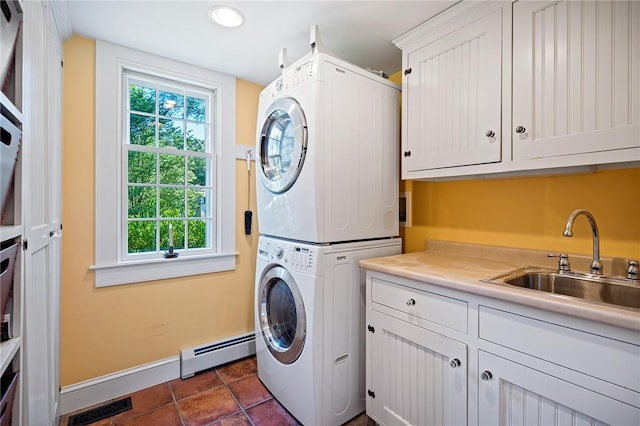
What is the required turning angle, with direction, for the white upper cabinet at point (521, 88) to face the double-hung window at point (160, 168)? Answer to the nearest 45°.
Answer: approximately 45° to its right

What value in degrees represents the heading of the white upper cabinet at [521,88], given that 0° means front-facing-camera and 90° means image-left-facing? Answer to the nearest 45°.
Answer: approximately 45°

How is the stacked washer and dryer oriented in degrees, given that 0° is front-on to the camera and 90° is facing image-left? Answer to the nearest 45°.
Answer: approximately 45°

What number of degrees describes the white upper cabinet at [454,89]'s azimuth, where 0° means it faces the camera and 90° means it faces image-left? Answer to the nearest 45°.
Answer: approximately 45°

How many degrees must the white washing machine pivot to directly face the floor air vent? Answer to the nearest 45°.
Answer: approximately 45° to its right
